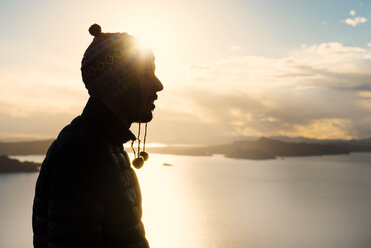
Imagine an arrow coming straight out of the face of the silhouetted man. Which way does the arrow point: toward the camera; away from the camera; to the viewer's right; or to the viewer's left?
to the viewer's right

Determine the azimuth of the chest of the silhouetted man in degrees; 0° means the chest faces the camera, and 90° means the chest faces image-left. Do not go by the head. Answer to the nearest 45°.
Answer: approximately 270°
